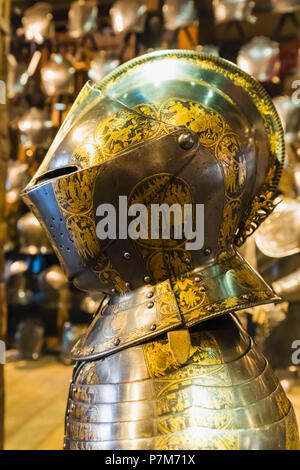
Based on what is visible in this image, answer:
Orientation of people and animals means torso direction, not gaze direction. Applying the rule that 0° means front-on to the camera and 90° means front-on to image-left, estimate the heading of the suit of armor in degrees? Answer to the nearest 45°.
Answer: approximately 90°
